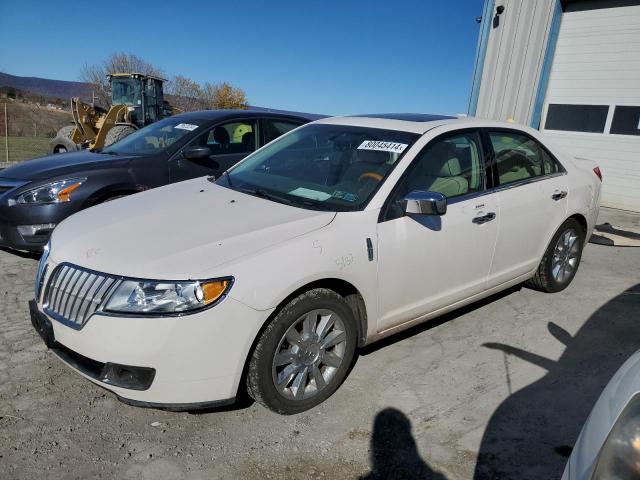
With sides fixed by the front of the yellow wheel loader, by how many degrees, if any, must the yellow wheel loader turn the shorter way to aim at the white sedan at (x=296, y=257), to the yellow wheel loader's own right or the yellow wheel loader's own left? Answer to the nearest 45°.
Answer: approximately 45° to the yellow wheel loader's own left

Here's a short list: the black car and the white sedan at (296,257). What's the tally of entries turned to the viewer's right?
0

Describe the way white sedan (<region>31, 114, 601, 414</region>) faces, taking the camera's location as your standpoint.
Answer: facing the viewer and to the left of the viewer

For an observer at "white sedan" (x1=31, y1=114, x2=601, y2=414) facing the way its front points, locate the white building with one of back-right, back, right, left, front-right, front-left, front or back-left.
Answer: back

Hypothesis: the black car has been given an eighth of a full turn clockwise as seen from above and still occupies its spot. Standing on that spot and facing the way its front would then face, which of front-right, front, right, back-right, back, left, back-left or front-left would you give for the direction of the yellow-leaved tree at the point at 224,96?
right

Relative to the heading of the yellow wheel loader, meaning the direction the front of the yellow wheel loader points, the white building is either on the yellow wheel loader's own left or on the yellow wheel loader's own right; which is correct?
on the yellow wheel loader's own left

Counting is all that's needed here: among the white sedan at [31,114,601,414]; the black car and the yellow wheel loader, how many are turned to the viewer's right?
0

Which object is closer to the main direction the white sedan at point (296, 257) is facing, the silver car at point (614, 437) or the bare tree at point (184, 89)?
the silver car

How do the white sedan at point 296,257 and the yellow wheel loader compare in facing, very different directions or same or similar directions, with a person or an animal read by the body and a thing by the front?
same or similar directions

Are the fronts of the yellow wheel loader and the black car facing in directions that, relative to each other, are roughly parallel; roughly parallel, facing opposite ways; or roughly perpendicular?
roughly parallel

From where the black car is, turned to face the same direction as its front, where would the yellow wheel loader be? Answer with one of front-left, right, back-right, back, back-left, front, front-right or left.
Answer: back-right

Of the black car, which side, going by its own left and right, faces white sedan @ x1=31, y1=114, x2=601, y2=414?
left
